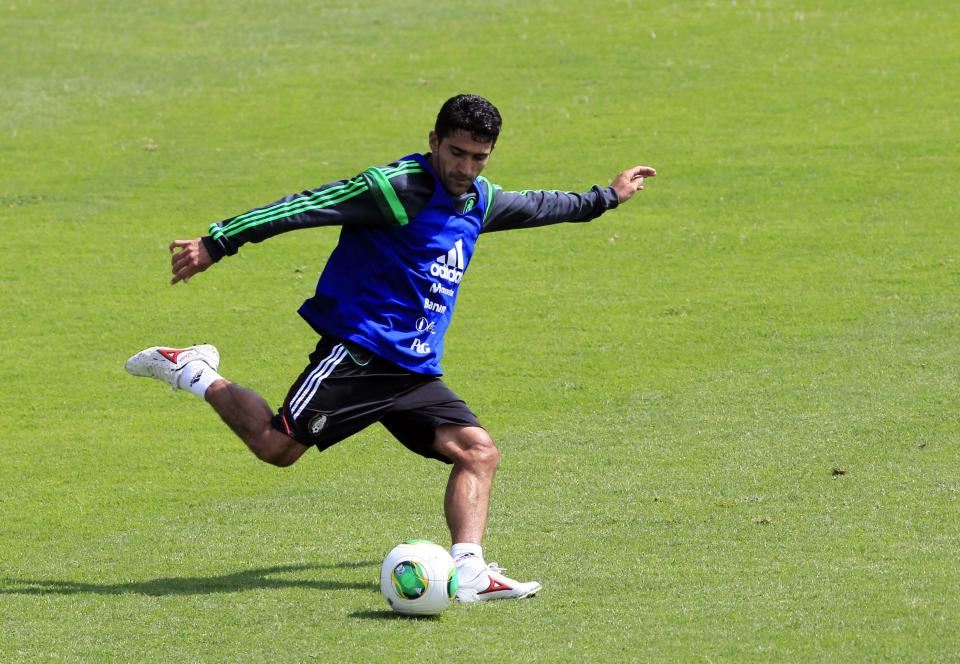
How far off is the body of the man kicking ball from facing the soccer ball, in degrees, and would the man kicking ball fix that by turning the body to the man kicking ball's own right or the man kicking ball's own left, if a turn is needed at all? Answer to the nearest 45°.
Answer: approximately 45° to the man kicking ball's own right

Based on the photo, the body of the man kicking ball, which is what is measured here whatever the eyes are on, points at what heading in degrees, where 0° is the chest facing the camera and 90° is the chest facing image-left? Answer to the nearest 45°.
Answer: approximately 315°
